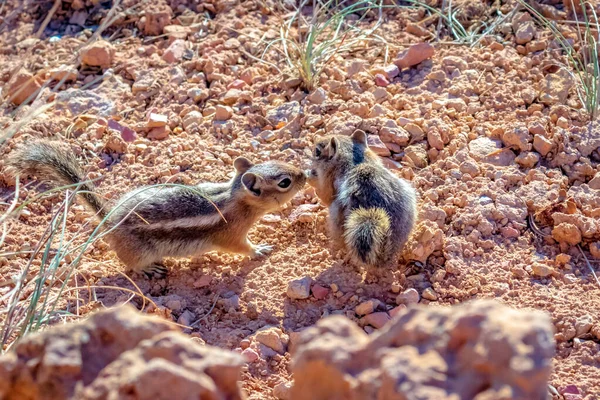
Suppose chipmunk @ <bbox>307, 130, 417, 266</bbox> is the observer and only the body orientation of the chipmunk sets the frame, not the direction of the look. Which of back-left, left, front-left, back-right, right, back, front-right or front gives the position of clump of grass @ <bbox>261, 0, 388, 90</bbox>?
front-right

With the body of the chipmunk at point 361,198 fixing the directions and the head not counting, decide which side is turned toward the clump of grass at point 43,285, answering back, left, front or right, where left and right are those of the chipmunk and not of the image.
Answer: left

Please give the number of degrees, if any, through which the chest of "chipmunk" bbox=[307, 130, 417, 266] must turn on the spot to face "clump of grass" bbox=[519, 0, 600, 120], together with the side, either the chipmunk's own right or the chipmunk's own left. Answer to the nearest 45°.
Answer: approximately 90° to the chipmunk's own right

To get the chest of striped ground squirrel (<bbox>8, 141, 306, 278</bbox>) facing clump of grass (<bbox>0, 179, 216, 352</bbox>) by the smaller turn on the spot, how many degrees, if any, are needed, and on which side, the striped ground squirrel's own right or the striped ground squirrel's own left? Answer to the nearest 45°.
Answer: approximately 135° to the striped ground squirrel's own right

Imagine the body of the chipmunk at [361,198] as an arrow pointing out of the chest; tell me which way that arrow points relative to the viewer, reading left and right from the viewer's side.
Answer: facing away from the viewer and to the left of the viewer

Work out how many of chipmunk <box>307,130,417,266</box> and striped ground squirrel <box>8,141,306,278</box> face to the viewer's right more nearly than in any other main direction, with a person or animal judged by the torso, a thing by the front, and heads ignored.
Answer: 1

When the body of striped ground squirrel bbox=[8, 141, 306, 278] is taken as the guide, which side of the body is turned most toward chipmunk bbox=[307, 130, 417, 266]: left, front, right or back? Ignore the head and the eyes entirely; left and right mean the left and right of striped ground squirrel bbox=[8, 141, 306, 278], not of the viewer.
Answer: front

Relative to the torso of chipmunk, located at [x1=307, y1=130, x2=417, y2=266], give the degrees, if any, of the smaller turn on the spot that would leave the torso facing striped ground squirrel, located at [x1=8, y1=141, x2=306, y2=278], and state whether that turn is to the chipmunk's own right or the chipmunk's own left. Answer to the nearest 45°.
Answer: approximately 45° to the chipmunk's own left

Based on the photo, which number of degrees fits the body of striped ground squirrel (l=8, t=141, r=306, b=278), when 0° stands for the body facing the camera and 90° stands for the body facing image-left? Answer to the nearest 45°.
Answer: approximately 270°
